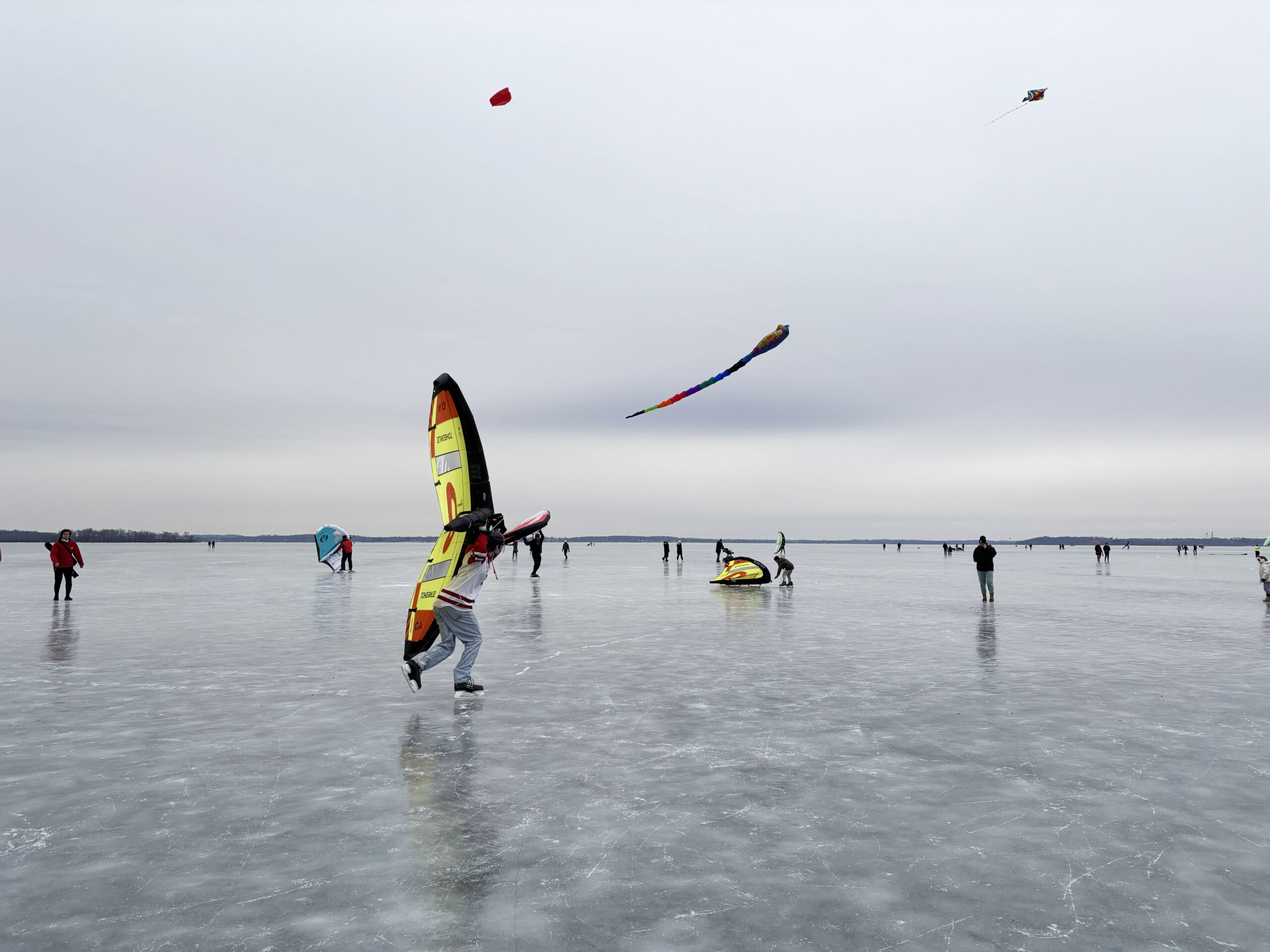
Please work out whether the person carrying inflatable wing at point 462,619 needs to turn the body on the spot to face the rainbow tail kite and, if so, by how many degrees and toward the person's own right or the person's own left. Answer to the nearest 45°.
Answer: approximately 45° to the person's own left

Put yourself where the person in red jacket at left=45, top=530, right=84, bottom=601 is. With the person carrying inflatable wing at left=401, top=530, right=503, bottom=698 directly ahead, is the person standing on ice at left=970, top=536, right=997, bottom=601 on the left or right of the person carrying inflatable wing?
left

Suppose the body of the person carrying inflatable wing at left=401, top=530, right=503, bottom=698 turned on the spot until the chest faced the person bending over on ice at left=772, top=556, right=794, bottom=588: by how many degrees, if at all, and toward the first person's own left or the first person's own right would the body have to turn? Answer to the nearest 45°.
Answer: approximately 45° to the first person's own left

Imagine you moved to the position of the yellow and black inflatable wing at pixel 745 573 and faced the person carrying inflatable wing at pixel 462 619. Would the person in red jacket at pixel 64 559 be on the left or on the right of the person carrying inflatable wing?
right

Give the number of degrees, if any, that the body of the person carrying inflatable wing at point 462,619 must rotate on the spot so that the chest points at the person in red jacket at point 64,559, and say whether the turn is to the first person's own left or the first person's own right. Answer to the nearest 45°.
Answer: approximately 135° to the first person's own left

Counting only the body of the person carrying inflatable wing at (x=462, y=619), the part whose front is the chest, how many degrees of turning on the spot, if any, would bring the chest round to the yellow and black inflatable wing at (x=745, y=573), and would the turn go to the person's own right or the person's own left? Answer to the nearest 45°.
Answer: approximately 45° to the person's own left

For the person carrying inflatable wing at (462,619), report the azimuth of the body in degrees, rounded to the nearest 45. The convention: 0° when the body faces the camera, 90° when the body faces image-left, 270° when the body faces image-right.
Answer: approximately 270°

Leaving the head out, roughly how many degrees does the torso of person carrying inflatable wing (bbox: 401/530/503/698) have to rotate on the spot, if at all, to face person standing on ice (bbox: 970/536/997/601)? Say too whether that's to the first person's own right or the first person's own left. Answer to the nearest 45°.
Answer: approximately 45° to the first person's own left

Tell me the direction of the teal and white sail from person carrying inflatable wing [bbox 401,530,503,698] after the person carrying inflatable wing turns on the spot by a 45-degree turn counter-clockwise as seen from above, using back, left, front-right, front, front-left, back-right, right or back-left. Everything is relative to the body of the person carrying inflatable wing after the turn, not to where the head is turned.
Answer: front-left
